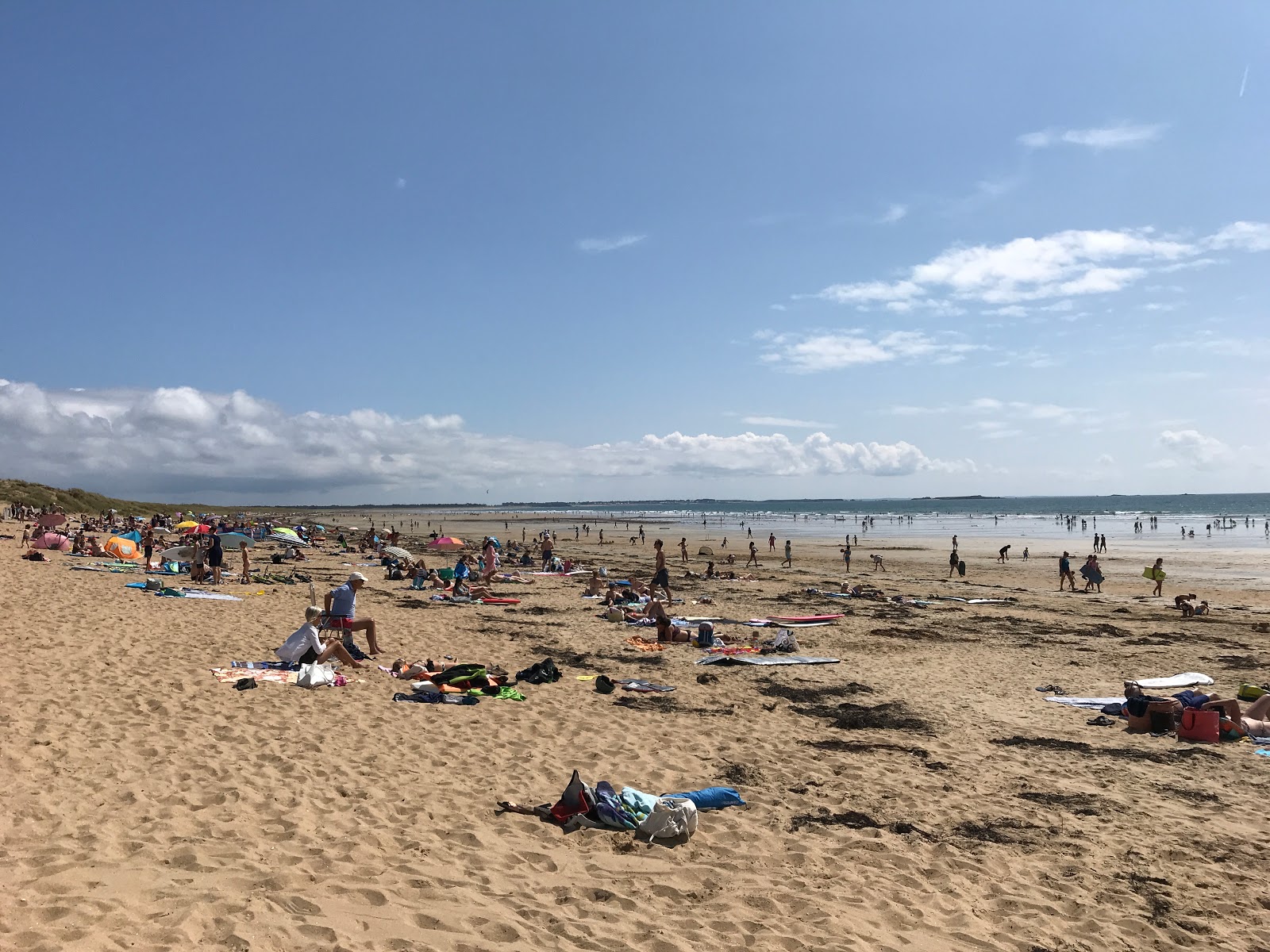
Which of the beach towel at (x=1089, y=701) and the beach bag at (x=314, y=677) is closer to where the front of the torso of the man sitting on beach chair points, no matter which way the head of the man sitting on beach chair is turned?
the beach towel

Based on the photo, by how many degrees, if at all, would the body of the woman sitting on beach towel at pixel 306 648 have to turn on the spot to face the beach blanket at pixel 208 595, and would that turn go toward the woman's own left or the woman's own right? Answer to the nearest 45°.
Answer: approximately 90° to the woman's own left

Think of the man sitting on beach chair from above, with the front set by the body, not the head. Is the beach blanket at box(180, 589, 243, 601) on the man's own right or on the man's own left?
on the man's own left

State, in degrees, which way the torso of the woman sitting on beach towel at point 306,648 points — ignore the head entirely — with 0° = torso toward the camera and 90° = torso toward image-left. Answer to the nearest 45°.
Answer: approximately 270°

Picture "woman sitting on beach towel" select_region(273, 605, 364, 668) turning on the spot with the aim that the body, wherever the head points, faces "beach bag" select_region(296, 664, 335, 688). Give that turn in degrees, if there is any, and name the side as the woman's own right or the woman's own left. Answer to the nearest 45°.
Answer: approximately 90° to the woman's own right

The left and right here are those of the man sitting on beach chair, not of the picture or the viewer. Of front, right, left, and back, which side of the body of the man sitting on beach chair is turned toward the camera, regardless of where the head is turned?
right

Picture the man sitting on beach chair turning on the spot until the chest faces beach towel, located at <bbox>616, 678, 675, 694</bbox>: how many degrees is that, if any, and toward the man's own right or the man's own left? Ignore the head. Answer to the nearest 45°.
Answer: approximately 45° to the man's own right

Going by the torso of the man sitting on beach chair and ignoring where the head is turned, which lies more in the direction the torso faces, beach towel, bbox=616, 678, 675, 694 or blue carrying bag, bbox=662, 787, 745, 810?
the beach towel

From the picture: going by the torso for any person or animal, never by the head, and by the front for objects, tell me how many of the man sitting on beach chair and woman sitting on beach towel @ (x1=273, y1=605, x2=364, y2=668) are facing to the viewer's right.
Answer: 2
